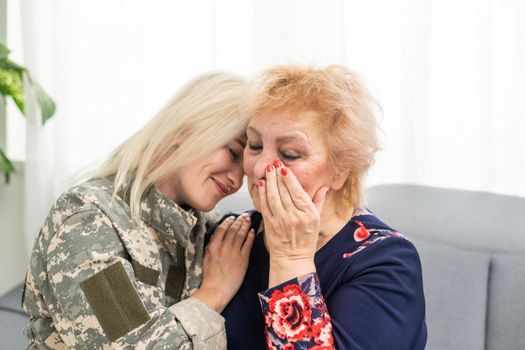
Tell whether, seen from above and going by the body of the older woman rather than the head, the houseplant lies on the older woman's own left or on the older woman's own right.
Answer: on the older woman's own right

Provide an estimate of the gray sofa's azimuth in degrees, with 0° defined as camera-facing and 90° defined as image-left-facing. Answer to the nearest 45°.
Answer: approximately 0°

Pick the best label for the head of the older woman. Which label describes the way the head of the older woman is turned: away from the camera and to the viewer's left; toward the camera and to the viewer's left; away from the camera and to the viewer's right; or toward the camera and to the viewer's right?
toward the camera and to the viewer's left

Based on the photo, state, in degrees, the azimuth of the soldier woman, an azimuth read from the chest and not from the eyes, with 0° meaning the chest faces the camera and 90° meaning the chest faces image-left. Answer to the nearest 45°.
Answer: approximately 270°
